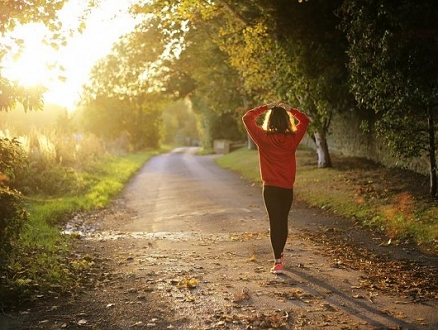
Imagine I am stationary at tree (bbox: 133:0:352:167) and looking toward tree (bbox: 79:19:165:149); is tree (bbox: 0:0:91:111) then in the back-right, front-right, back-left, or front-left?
back-left

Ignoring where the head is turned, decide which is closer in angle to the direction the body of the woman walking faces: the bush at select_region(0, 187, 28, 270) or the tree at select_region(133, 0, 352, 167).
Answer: the tree

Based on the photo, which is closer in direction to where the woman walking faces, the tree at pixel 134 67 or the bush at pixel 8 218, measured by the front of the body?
the tree

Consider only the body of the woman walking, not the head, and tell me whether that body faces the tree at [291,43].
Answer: yes

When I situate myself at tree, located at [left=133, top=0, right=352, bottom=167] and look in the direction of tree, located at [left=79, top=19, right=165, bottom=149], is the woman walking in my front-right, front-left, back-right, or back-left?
back-left

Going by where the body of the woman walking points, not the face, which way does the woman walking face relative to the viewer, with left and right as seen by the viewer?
facing away from the viewer

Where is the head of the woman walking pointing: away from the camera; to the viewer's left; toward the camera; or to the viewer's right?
away from the camera

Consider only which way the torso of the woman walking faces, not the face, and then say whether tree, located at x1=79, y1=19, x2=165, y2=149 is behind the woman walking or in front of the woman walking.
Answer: in front

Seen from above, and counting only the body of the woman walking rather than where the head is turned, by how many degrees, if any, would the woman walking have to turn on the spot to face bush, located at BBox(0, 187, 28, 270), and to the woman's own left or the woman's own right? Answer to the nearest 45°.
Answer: approximately 90° to the woman's own left
